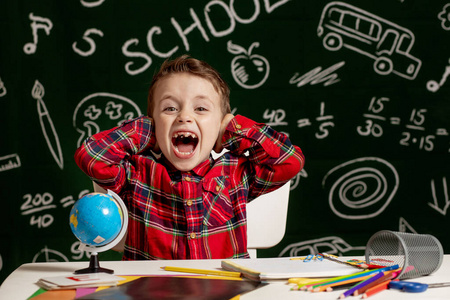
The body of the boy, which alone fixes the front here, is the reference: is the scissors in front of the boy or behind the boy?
in front

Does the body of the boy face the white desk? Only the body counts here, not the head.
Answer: yes

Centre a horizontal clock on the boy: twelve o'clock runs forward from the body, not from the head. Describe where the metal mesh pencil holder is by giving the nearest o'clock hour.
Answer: The metal mesh pencil holder is roughly at 11 o'clock from the boy.

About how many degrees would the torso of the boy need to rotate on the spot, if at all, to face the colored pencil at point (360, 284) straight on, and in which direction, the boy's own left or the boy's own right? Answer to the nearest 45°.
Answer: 0° — they already face it

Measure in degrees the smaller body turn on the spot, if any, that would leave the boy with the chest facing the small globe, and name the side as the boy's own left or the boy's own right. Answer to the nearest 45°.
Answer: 0° — they already face it

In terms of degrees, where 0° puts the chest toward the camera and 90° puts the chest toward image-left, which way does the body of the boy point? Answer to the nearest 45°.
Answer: approximately 0°

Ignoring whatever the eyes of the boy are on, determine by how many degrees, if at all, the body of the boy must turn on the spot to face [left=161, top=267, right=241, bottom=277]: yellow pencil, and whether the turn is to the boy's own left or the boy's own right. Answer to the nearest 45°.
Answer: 0° — they already face it
